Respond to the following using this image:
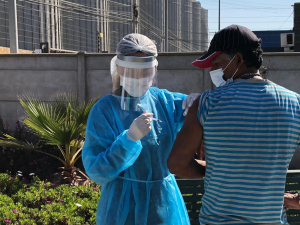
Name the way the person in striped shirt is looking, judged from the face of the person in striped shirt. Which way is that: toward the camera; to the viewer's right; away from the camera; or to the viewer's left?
to the viewer's left

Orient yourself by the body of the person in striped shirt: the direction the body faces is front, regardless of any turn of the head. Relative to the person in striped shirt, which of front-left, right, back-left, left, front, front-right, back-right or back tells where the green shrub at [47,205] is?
front-left

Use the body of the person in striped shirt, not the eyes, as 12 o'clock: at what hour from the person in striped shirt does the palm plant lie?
The palm plant is roughly at 11 o'clock from the person in striped shirt.

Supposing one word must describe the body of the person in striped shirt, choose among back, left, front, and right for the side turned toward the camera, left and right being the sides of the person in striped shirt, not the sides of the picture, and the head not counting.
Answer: back

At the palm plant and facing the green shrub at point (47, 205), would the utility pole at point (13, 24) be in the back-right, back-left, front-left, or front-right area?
back-right
